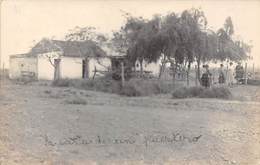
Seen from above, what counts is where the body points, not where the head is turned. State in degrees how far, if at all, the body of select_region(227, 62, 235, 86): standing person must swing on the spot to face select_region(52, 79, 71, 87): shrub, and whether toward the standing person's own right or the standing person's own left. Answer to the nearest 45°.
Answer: approximately 45° to the standing person's own right

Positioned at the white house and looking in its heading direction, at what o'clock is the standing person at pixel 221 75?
The standing person is roughly at 9 o'clock from the white house.

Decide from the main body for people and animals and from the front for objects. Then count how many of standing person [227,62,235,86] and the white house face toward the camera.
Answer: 2

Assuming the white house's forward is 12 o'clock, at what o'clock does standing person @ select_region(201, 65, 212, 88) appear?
The standing person is roughly at 9 o'clock from the white house.

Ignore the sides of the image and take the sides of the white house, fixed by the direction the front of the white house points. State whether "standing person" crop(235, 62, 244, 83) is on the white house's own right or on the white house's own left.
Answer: on the white house's own left
